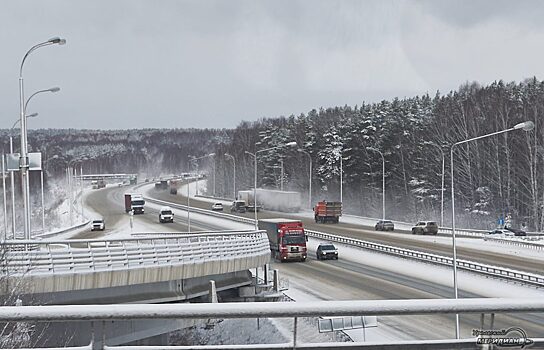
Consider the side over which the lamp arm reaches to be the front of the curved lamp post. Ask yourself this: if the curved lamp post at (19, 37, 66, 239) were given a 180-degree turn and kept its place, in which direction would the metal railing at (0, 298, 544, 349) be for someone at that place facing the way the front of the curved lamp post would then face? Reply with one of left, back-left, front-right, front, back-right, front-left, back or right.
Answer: left

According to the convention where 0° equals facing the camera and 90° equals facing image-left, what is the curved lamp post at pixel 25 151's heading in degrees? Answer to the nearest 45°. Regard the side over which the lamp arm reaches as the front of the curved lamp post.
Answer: approximately 270°

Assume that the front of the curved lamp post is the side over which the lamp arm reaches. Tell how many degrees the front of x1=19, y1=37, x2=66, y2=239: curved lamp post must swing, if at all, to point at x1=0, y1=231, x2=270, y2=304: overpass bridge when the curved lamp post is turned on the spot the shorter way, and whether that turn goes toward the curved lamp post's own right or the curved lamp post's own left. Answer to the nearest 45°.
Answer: approximately 45° to the curved lamp post's own right
